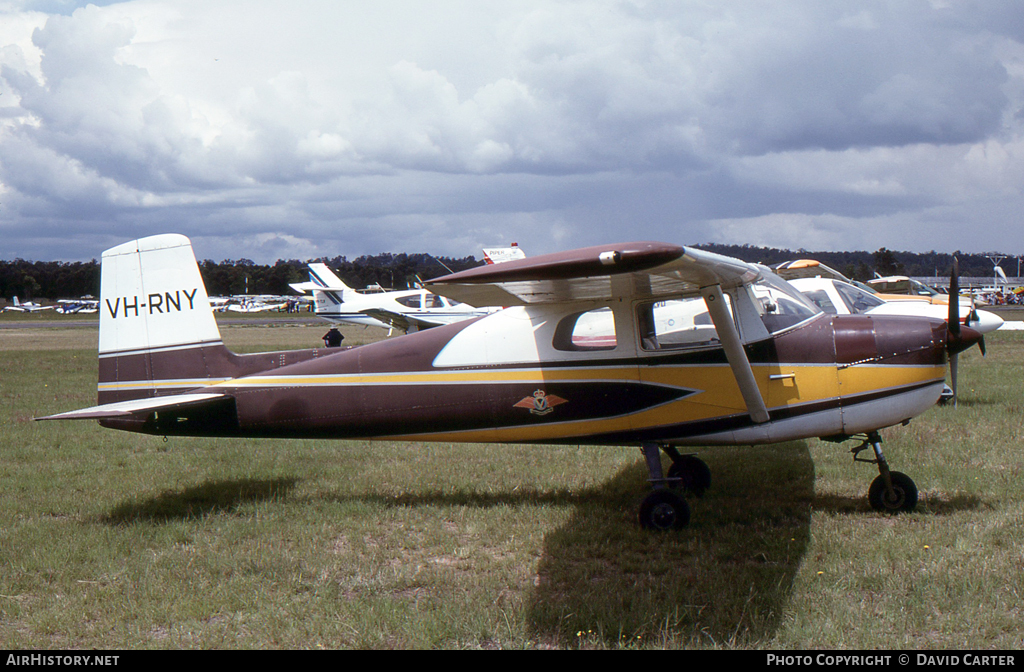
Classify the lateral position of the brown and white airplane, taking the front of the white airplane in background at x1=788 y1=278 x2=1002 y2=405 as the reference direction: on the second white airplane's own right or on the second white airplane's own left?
on the second white airplane's own right

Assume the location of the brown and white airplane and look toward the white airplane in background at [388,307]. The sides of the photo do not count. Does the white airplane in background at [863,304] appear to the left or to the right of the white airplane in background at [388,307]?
right

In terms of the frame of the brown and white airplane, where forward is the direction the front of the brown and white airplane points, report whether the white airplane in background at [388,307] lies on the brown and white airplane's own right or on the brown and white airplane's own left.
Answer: on the brown and white airplane's own left

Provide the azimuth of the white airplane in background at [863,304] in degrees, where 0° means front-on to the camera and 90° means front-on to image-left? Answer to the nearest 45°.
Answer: approximately 270°

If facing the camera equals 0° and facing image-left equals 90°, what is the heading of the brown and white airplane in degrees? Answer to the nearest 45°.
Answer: approximately 270°

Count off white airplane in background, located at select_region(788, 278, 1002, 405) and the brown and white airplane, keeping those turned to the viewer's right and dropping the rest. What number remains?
2

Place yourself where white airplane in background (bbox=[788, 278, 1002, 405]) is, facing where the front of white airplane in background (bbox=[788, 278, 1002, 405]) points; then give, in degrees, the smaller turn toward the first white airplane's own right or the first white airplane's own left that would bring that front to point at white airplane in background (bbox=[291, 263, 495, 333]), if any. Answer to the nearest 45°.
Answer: approximately 135° to the first white airplane's own left
